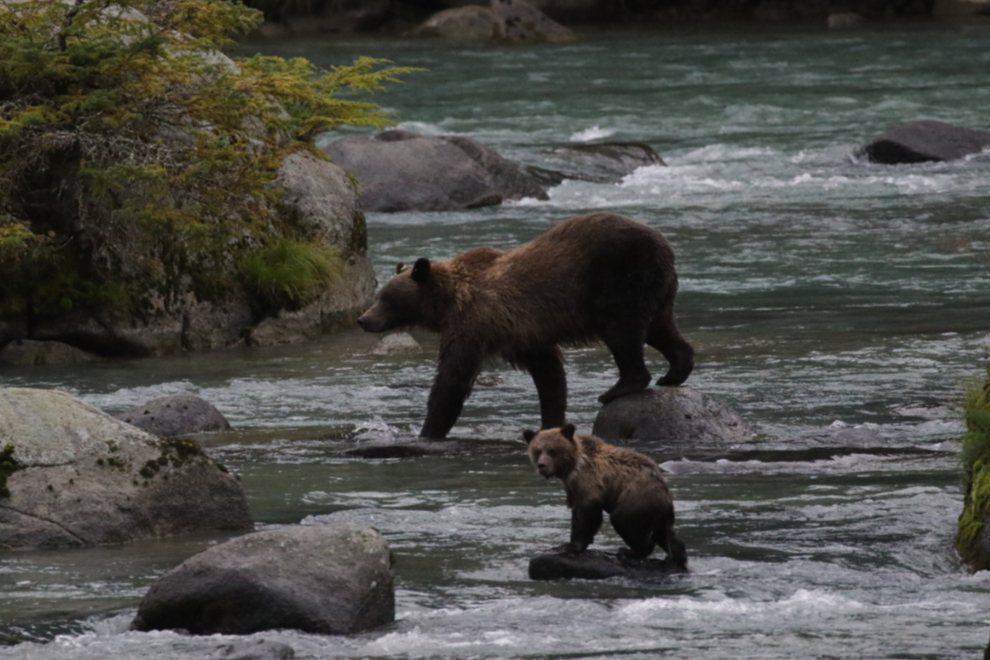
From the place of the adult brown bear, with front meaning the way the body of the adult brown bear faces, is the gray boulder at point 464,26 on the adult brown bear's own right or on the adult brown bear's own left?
on the adult brown bear's own right

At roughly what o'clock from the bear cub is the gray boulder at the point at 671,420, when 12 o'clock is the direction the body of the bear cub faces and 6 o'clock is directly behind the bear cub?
The gray boulder is roughly at 3 o'clock from the bear cub.

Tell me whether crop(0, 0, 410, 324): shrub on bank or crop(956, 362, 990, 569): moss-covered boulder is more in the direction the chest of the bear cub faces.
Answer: the shrub on bank

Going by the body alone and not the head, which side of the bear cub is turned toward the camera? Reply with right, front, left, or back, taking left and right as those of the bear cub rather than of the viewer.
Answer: left

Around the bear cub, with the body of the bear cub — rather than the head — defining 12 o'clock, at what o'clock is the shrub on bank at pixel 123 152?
The shrub on bank is roughly at 2 o'clock from the bear cub.

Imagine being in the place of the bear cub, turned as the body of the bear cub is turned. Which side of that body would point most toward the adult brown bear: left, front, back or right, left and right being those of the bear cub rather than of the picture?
right

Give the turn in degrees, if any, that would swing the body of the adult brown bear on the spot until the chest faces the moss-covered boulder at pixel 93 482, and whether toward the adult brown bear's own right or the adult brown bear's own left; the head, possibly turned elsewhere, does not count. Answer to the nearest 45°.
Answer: approximately 45° to the adult brown bear's own left

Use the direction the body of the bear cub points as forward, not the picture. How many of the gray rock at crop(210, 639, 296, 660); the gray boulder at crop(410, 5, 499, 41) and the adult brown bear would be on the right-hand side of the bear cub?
2

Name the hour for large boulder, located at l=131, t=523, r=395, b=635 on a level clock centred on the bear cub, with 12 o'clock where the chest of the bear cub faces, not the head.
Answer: The large boulder is roughly at 11 o'clock from the bear cub.

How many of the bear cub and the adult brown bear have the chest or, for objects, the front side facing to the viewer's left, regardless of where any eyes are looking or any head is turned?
2

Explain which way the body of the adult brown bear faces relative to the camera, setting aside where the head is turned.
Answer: to the viewer's left
